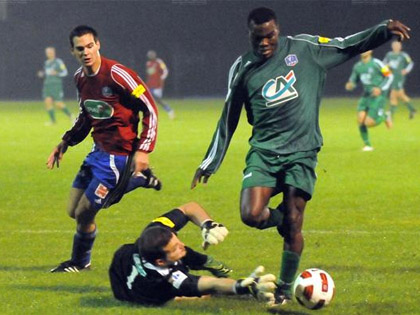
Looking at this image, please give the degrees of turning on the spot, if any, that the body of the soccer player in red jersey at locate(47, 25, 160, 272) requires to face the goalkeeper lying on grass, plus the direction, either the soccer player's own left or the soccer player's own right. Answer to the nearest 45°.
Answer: approximately 45° to the soccer player's own left

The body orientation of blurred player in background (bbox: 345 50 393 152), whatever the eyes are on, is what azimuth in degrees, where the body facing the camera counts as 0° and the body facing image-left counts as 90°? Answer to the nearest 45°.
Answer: approximately 45°

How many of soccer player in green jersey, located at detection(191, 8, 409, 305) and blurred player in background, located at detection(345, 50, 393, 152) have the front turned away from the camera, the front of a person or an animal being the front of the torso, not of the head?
0

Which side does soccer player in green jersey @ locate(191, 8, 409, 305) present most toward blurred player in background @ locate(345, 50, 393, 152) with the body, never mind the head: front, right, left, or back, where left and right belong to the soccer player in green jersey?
back

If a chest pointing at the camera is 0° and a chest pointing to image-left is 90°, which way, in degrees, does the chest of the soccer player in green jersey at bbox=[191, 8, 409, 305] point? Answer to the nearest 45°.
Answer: approximately 0°

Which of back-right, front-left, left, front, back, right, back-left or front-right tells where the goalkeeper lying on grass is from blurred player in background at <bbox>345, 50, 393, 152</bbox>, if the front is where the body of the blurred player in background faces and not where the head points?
front-left

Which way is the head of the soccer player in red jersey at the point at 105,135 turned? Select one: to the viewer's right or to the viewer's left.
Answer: to the viewer's right
